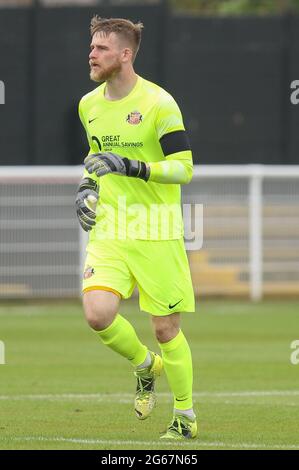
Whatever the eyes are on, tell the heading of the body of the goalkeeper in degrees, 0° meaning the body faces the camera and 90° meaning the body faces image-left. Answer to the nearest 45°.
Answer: approximately 45°

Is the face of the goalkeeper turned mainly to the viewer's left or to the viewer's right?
to the viewer's left

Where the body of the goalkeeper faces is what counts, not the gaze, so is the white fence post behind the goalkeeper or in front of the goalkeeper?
behind
